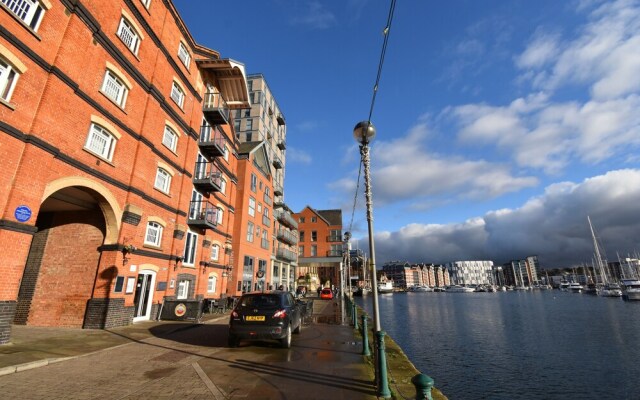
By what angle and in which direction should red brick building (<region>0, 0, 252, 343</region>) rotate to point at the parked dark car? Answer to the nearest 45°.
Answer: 0° — it already faces it

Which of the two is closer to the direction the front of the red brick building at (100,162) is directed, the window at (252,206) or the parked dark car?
the parked dark car

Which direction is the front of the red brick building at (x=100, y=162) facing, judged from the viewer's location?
facing the viewer and to the right of the viewer

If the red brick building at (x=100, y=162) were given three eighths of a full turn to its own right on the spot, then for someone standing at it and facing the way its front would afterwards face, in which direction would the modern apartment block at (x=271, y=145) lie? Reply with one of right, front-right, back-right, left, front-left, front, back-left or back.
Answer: back-right

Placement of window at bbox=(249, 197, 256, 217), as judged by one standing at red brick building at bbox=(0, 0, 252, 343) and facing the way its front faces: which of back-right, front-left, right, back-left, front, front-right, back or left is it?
left

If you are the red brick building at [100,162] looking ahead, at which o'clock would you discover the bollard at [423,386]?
The bollard is roughly at 1 o'clock from the red brick building.

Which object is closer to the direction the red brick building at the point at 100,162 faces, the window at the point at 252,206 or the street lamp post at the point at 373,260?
the street lamp post

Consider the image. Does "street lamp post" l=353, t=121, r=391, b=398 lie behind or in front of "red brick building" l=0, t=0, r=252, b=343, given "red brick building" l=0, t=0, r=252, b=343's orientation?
in front

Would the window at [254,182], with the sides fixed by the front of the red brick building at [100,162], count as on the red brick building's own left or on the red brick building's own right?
on the red brick building's own left

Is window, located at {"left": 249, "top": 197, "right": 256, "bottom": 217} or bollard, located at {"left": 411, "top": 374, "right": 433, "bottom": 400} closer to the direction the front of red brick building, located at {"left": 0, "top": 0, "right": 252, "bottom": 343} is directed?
the bollard

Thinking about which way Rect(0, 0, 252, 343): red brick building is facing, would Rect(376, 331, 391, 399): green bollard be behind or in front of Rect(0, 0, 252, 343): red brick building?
in front

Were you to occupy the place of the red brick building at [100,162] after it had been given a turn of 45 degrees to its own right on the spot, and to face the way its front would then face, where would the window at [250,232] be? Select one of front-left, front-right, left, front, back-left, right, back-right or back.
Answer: back-left
